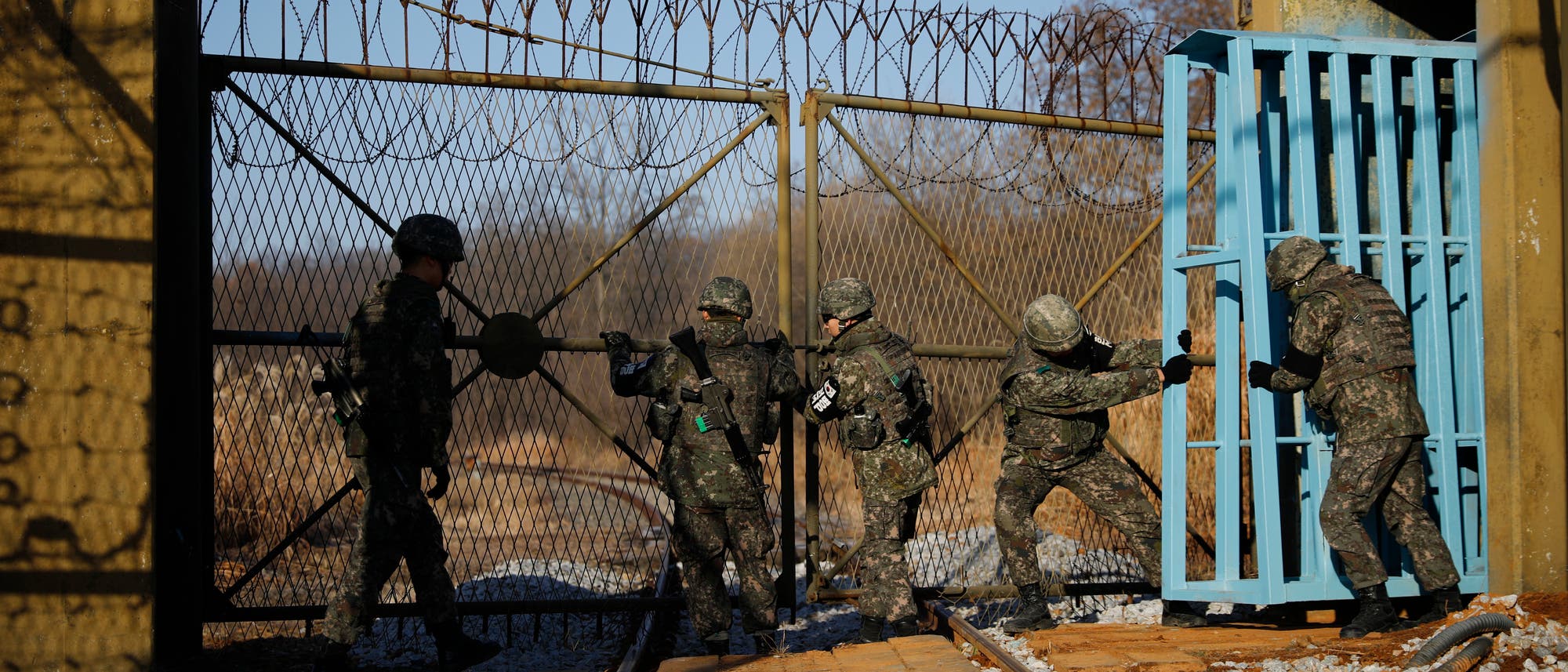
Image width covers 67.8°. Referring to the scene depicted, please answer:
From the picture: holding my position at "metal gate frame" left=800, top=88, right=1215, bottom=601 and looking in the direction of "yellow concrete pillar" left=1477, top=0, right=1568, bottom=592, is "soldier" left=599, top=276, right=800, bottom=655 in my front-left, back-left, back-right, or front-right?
back-right

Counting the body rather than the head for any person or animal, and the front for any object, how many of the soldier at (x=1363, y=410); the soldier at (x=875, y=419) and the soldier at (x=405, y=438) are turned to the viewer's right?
1

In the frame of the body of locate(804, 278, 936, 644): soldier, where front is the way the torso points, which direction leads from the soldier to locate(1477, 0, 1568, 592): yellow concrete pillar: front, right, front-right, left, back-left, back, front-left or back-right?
back-right

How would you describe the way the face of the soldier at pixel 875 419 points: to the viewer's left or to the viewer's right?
to the viewer's left

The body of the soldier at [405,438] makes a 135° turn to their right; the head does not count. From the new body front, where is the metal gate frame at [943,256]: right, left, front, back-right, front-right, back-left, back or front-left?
back-left

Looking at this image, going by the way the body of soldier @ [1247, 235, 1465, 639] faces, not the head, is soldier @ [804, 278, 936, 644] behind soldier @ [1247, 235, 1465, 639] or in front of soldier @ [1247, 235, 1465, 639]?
in front

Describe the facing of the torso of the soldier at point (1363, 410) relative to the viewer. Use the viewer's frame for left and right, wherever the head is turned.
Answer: facing to the left of the viewer

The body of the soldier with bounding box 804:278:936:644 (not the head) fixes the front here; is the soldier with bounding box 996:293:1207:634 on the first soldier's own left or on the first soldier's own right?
on the first soldier's own right

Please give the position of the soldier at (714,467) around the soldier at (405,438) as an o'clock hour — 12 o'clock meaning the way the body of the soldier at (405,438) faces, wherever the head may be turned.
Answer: the soldier at (714,467) is roughly at 12 o'clock from the soldier at (405,438).

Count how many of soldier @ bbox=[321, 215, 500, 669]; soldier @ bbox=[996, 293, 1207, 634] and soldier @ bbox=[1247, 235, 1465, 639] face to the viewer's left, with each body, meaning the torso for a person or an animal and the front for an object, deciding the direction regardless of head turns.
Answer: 1

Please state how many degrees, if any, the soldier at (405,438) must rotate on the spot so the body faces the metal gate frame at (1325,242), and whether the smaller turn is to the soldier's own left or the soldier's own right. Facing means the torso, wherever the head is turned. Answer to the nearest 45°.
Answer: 0° — they already face it

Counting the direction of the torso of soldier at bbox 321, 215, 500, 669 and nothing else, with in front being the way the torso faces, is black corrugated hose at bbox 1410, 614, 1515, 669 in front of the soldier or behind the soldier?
in front

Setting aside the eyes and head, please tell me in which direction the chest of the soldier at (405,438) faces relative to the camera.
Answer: to the viewer's right

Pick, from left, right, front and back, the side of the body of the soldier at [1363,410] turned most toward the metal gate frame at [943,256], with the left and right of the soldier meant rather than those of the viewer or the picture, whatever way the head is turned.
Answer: front

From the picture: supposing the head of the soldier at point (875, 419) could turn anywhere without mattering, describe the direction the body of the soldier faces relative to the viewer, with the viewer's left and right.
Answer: facing away from the viewer and to the left of the viewer
